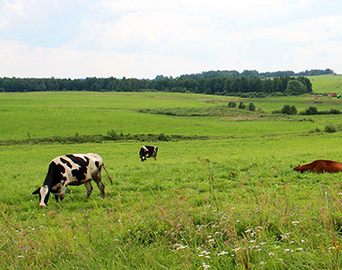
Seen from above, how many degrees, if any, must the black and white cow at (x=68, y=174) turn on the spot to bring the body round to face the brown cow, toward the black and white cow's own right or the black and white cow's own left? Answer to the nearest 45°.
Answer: approximately 135° to the black and white cow's own left

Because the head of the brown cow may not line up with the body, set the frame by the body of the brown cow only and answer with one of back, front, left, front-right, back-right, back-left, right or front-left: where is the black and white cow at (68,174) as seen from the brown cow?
front-left

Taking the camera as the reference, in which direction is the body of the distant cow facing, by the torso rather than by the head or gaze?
to the viewer's left

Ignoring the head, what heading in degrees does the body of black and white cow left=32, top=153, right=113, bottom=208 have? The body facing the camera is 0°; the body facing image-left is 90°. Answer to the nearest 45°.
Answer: approximately 45°

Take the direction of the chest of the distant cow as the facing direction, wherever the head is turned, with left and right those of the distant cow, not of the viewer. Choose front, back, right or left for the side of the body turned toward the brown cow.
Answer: left

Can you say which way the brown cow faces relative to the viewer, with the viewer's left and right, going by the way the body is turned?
facing to the left of the viewer
